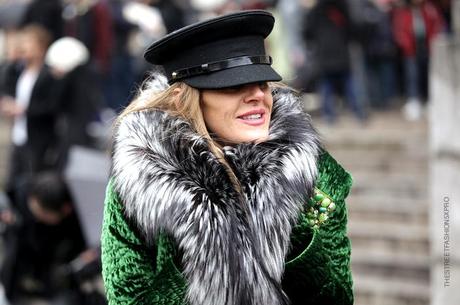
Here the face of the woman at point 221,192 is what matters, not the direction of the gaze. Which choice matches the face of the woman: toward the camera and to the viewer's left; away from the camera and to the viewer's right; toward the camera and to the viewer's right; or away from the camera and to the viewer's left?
toward the camera and to the viewer's right

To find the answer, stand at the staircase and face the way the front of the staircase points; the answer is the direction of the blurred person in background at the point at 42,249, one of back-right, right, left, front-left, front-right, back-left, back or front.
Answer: front-right

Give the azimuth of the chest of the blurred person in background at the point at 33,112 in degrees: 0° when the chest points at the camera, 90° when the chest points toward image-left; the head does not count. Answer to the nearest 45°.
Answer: approximately 45°

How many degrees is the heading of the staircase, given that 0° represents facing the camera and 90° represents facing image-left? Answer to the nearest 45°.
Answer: approximately 0°

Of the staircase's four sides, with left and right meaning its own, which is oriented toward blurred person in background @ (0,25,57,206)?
right

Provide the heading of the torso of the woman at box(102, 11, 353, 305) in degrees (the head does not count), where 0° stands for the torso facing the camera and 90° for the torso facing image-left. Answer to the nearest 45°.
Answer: approximately 315°
